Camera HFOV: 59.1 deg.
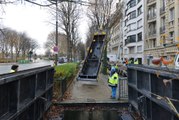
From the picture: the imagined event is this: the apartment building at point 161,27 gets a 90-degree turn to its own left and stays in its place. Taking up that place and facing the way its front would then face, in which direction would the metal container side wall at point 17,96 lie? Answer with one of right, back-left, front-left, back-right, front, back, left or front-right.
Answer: front-right

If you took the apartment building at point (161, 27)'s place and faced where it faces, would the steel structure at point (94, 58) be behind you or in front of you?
in front

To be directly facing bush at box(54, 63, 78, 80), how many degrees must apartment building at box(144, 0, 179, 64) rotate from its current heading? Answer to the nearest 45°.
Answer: approximately 45° to its left

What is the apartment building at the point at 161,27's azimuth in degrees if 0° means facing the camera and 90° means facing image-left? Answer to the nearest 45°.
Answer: approximately 45°

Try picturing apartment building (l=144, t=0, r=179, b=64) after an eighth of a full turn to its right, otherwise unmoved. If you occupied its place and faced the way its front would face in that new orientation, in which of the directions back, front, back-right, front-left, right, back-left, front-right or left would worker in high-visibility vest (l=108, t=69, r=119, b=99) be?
left

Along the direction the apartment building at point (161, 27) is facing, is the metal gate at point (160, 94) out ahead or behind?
ahead

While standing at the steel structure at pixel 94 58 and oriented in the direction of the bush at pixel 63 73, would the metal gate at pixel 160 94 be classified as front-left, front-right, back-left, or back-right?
front-left
